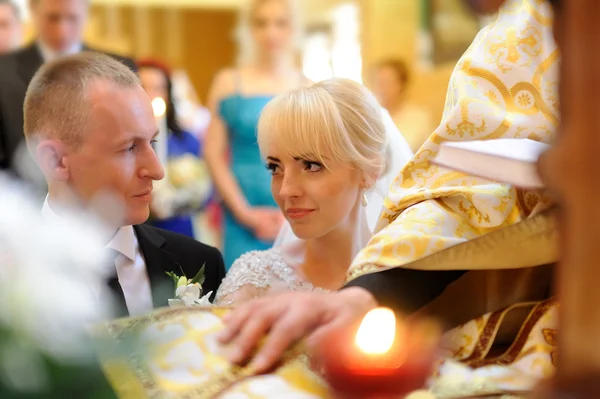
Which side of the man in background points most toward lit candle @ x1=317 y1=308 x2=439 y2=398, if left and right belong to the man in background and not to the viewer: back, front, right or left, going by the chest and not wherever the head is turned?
front

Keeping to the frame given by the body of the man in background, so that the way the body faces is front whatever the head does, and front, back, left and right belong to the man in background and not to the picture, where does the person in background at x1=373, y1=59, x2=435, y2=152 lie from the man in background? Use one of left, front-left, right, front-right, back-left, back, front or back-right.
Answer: back-left

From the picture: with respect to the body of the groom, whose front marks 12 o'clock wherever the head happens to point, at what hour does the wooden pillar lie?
The wooden pillar is roughly at 1 o'clock from the groom.

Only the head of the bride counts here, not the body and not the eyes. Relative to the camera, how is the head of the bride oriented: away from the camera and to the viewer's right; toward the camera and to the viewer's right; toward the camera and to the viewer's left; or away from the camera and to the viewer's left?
toward the camera and to the viewer's left

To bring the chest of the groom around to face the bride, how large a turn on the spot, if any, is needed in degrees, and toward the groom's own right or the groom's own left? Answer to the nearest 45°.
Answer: approximately 90° to the groom's own left

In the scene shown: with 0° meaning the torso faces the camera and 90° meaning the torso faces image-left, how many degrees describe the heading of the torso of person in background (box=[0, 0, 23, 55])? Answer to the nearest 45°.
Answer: approximately 0°

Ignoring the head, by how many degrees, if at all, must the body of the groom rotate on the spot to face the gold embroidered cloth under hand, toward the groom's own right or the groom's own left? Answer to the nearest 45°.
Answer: approximately 45° to the groom's own right

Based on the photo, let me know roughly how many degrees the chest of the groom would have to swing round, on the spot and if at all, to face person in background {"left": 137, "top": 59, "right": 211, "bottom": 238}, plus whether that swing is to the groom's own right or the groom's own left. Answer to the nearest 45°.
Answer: approximately 135° to the groom's own left

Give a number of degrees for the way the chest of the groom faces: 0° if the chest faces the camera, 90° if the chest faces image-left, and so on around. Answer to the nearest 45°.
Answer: approximately 315°

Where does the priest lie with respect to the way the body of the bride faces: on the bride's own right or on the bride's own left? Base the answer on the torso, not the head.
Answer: on the bride's own left

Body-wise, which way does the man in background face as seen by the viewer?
toward the camera

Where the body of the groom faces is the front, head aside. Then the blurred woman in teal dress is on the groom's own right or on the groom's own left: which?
on the groom's own left

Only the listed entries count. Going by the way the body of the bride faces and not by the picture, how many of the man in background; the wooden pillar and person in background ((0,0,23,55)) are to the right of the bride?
2

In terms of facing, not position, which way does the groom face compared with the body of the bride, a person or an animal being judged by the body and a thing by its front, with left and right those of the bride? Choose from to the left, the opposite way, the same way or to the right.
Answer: to the left

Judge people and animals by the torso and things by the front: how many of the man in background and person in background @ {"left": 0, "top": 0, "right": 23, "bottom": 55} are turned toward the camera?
2

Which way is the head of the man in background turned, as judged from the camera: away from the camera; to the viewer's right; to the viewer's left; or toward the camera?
toward the camera
